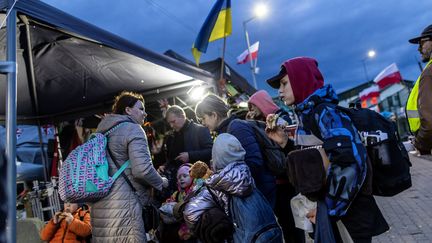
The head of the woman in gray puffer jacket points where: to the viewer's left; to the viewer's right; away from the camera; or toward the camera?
to the viewer's right

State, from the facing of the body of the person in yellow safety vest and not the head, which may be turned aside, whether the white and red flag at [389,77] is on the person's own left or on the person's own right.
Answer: on the person's own right

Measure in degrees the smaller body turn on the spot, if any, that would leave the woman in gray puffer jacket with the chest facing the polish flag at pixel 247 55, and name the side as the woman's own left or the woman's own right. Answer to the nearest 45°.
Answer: approximately 45° to the woman's own left

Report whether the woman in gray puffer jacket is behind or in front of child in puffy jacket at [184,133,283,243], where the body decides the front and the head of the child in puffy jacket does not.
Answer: in front

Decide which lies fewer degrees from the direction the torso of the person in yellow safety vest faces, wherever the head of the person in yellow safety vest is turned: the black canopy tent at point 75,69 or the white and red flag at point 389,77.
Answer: the black canopy tent

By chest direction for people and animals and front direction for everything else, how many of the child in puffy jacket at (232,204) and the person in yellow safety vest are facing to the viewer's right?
0

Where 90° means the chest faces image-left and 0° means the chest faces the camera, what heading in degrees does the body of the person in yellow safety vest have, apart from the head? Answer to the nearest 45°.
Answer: approximately 90°

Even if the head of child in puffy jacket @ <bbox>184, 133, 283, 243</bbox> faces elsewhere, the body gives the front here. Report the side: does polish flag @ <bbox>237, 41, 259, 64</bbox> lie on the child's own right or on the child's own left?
on the child's own right

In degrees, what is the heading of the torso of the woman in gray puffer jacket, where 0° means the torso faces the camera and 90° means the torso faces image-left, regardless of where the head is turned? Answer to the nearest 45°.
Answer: approximately 270°

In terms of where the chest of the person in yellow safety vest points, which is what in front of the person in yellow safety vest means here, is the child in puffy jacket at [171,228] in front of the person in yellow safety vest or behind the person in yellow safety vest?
in front

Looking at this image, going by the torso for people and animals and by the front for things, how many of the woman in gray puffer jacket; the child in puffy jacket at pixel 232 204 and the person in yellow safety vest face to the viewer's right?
1

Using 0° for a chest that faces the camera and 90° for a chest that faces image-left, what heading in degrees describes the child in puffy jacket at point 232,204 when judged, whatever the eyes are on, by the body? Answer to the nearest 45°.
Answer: approximately 135°
